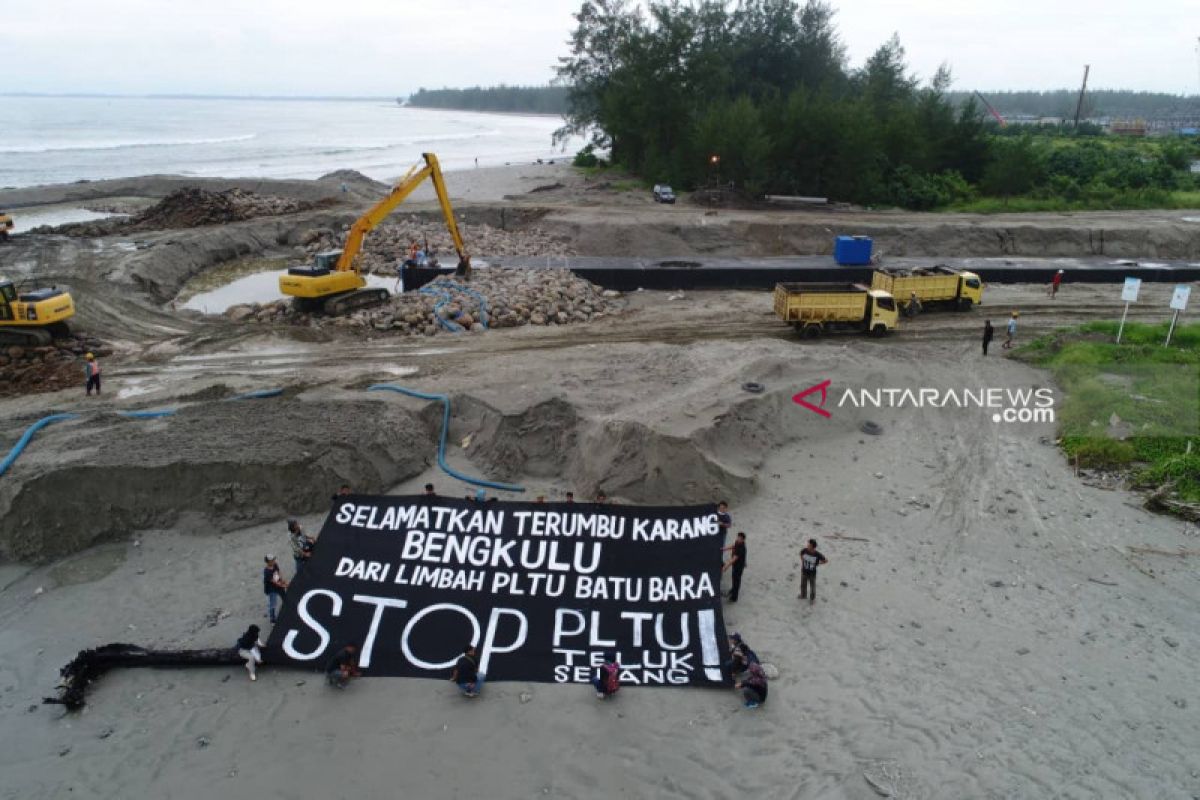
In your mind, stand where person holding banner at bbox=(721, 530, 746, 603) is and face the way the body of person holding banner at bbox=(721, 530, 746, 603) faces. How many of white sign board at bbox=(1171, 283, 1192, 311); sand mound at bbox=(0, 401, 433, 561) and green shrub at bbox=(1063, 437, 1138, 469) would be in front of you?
1

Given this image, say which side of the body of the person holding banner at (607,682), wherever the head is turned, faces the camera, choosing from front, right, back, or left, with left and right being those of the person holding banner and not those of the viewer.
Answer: back

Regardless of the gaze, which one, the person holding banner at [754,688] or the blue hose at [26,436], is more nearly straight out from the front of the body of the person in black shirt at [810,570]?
the person holding banner

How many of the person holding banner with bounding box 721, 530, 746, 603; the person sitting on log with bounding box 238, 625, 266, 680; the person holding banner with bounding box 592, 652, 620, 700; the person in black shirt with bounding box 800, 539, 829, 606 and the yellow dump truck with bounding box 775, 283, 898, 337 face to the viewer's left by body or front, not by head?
1

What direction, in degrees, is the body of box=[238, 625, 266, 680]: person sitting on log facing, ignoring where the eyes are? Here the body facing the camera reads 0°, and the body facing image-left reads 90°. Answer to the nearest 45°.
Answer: approximately 270°

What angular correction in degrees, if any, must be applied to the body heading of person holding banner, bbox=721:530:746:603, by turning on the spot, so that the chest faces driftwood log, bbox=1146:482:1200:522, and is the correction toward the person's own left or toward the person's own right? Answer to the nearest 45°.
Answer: approximately 135° to the person's own right

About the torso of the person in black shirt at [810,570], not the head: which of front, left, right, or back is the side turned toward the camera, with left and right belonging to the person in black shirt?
front

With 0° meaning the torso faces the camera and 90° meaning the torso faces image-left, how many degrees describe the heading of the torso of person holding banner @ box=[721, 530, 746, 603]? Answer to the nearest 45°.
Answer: approximately 90°

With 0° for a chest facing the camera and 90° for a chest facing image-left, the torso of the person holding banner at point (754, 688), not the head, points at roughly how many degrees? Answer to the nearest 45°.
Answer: approximately 135°

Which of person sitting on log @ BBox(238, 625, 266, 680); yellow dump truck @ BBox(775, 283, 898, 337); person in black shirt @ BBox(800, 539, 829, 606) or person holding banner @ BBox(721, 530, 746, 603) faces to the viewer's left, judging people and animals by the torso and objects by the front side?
person holding banner @ BBox(721, 530, 746, 603)

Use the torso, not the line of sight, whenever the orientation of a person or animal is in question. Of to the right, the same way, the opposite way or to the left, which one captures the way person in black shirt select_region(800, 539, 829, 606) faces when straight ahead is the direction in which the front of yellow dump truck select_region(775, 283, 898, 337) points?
to the right

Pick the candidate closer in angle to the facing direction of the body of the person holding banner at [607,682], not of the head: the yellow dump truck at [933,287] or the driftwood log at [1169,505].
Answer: the yellow dump truck

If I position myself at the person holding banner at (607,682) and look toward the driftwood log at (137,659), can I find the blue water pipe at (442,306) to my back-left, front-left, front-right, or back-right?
front-right

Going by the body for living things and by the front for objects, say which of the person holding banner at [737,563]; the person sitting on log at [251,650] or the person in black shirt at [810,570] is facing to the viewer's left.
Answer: the person holding banner at [737,563]

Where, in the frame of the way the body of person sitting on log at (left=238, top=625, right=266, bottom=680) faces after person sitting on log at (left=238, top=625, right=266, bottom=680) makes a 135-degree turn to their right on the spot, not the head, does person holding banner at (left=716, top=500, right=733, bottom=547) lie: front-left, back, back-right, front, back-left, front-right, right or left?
back-left
